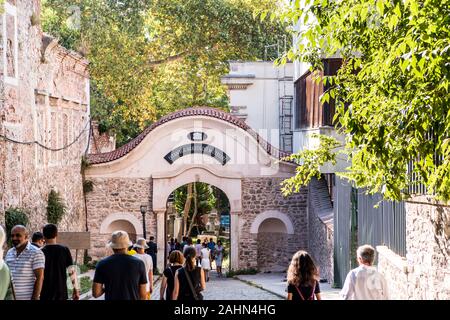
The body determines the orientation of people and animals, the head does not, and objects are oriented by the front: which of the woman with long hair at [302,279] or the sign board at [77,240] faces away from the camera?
the woman with long hair

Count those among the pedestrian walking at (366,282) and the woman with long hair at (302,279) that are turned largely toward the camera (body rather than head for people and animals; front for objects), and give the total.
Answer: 0

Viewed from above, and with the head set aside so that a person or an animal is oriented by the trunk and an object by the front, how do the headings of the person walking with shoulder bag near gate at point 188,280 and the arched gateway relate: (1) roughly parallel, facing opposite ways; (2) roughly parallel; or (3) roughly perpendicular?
roughly parallel, facing opposite ways

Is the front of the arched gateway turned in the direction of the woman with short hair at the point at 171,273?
yes

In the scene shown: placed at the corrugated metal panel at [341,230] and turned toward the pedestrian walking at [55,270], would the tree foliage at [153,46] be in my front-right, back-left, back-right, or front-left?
back-right

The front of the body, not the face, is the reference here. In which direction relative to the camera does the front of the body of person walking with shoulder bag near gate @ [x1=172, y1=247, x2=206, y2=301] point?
away from the camera

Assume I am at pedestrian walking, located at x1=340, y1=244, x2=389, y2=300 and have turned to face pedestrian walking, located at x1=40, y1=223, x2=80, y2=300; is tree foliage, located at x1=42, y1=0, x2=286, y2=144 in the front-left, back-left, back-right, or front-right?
front-right

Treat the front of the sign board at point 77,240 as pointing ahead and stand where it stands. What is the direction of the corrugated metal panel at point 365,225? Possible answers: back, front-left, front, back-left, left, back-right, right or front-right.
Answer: left

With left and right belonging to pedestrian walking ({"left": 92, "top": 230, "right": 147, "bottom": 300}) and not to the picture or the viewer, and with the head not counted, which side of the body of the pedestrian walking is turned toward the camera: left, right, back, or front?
back

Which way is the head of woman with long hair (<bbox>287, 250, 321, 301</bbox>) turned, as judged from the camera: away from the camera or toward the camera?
away from the camera

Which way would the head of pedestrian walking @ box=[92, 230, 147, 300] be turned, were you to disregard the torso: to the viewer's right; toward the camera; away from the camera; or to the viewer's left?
away from the camera

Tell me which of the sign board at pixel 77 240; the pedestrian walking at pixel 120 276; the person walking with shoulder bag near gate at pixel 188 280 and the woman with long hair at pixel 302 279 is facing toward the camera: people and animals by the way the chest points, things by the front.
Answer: the sign board

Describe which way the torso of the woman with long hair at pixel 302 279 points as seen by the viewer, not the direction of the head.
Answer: away from the camera

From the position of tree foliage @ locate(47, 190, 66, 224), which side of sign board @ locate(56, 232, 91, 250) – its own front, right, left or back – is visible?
back

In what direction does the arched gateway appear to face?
toward the camera

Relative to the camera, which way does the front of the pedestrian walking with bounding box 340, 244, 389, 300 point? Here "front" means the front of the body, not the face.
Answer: away from the camera

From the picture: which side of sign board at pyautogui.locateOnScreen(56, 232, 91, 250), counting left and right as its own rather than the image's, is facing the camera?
front

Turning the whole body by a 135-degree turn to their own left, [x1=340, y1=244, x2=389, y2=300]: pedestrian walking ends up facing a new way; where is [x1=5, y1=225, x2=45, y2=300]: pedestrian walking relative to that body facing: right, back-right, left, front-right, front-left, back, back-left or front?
front-right
